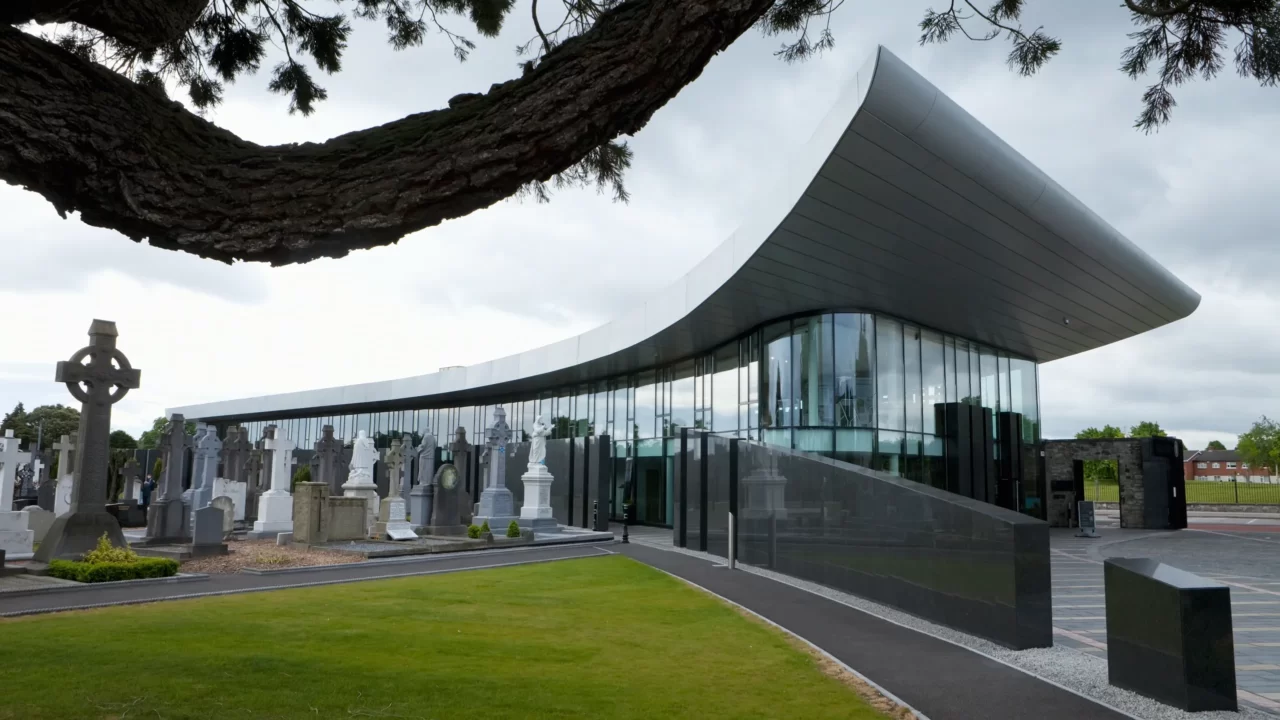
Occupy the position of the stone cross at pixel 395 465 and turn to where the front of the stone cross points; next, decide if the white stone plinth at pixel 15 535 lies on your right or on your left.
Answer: on your right

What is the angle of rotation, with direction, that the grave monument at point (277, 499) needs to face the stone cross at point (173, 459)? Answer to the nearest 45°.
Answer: approximately 45° to its right

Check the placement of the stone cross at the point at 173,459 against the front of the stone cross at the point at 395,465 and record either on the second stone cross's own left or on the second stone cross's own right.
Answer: on the second stone cross's own right

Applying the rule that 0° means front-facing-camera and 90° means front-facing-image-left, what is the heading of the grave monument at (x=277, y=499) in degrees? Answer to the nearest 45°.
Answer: approximately 0°

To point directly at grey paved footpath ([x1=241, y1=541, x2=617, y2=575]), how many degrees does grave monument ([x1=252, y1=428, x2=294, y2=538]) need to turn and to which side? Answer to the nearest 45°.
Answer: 0° — it already faces it

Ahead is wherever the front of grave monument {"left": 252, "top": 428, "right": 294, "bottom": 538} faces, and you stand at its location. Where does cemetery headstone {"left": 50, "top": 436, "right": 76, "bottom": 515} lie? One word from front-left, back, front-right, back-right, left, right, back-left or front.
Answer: back-right

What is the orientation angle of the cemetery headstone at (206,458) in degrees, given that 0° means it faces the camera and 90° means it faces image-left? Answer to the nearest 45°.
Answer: approximately 315°

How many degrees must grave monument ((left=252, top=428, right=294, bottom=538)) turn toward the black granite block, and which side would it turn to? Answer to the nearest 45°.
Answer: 0° — it already faces it
